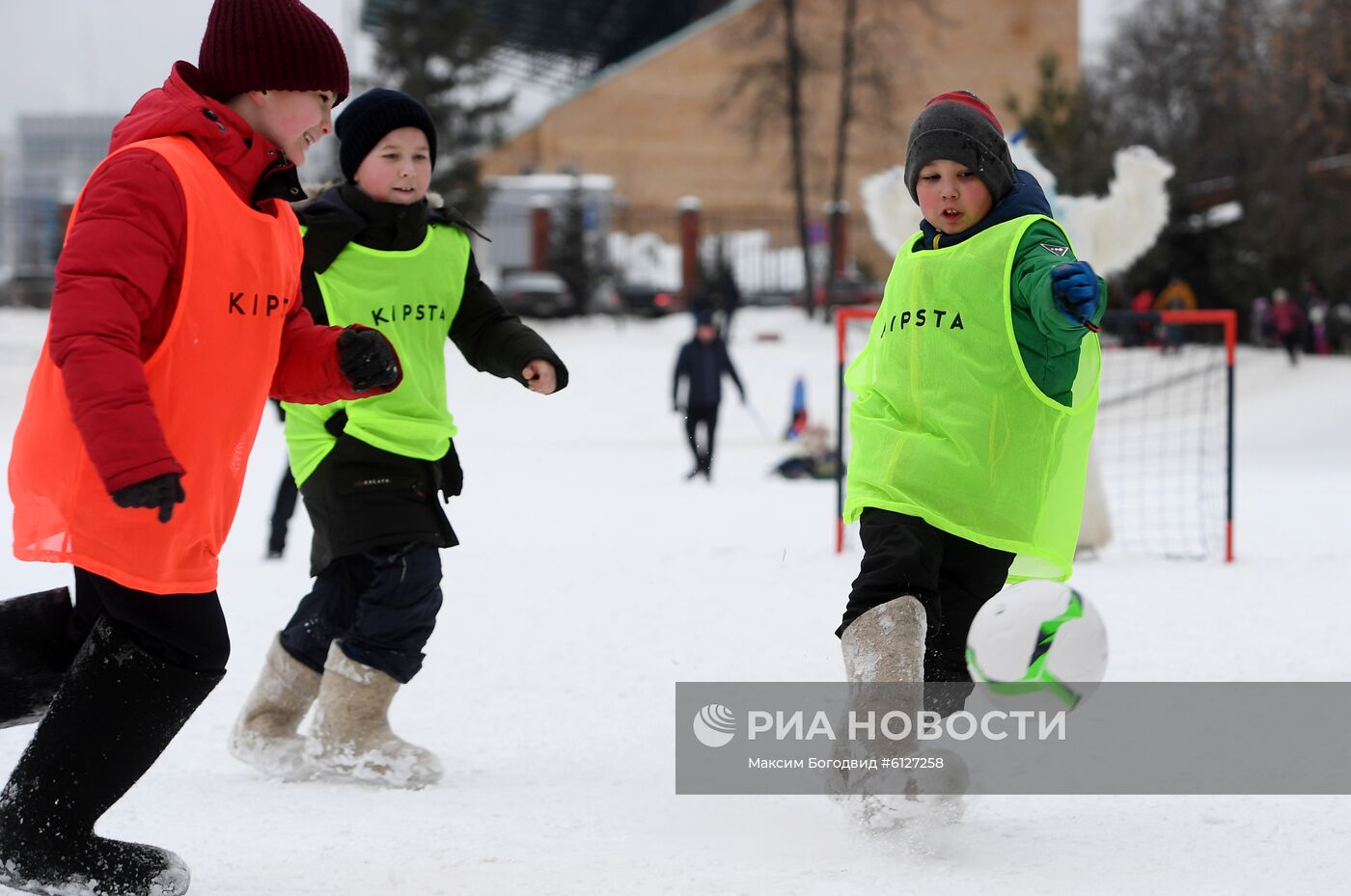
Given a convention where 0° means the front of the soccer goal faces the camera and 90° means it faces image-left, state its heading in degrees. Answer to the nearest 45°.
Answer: approximately 0°

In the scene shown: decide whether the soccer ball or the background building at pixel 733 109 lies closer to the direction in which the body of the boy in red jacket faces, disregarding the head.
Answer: the soccer ball

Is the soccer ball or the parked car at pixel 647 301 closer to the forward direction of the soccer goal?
the soccer ball

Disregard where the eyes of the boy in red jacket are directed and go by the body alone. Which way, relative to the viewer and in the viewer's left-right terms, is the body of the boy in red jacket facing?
facing to the right of the viewer

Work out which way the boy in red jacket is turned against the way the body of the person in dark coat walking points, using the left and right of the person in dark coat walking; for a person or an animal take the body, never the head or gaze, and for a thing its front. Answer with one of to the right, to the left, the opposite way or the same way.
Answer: to the left

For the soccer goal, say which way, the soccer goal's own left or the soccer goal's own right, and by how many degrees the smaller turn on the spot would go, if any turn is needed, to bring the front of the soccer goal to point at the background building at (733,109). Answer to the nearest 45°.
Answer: approximately 180°

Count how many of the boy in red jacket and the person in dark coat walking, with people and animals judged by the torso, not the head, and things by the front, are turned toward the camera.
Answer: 1

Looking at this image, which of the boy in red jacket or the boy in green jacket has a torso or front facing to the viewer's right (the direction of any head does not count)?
the boy in red jacket

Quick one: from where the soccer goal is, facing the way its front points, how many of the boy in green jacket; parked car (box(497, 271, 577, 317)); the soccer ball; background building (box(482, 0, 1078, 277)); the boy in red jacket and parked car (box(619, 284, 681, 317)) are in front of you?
3

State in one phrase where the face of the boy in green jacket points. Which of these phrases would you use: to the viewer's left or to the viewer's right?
to the viewer's left
